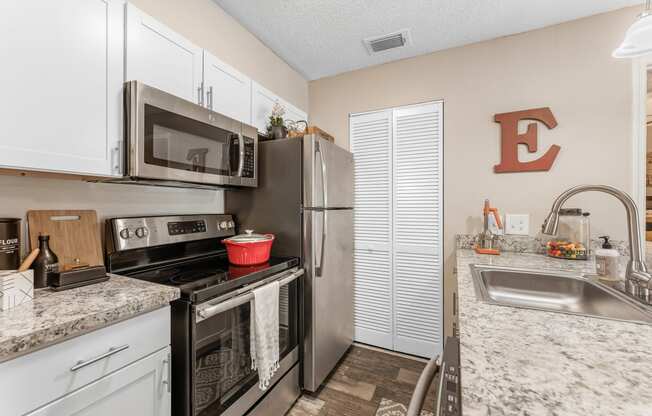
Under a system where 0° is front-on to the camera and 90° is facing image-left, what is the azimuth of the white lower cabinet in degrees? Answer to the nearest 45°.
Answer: approximately 315°

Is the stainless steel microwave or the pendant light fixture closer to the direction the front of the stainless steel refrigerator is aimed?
the pendant light fixture

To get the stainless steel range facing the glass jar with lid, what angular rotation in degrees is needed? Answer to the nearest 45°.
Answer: approximately 45° to its left

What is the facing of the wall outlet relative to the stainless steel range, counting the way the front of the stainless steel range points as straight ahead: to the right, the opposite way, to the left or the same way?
to the right

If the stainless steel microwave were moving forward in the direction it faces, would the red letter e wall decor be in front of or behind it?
in front

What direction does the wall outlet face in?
toward the camera

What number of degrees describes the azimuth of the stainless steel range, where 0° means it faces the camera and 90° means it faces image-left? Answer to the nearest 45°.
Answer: approximately 315°

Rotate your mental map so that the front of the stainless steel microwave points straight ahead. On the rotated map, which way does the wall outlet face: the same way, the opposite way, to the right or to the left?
to the right

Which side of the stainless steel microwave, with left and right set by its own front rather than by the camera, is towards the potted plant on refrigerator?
left

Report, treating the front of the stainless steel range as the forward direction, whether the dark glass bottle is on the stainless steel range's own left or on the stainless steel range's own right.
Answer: on the stainless steel range's own right

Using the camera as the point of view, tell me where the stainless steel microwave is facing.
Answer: facing the viewer and to the right of the viewer
